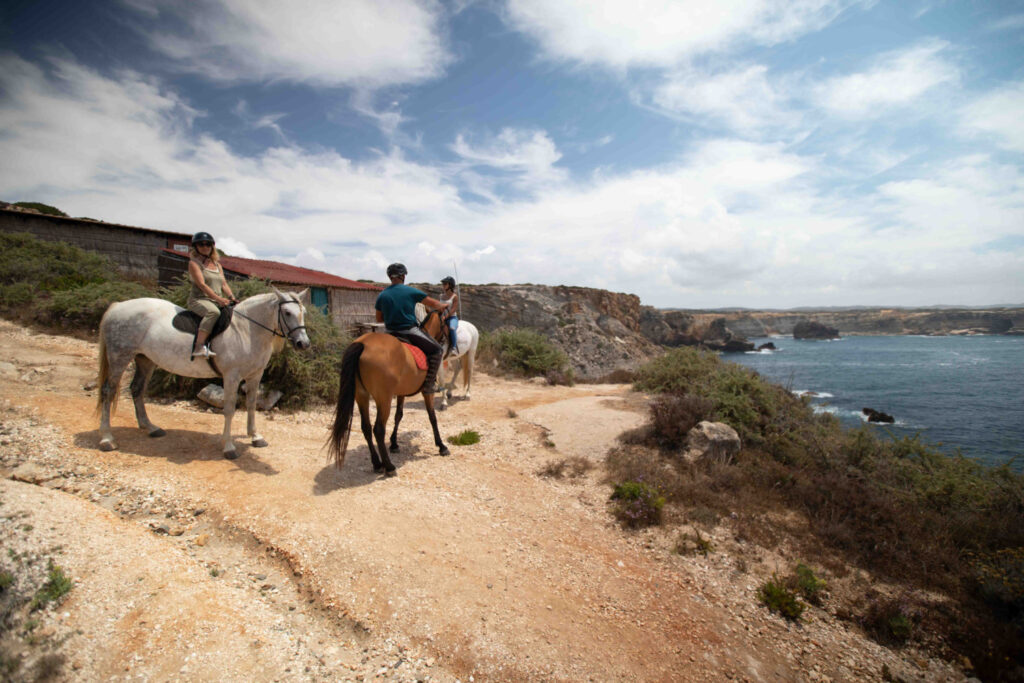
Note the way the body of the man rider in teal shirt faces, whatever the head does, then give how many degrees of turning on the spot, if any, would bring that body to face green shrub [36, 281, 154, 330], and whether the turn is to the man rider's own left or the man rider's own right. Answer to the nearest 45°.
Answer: approximately 90° to the man rider's own left

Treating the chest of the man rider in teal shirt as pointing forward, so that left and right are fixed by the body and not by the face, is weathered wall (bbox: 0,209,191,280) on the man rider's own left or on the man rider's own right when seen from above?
on the man rider's own left

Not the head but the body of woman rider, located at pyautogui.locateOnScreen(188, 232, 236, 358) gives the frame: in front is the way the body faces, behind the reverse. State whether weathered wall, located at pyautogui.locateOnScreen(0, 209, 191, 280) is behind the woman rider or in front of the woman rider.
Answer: behind

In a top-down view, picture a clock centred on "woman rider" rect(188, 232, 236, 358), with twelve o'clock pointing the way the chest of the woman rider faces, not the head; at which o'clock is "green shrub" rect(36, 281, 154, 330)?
The green shrub is roughly at 7 o'clock from the woman rider.

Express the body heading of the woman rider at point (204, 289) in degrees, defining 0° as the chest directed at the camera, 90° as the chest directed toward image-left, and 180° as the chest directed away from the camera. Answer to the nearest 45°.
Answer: approximately 315°

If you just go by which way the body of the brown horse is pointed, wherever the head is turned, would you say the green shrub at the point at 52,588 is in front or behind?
behind

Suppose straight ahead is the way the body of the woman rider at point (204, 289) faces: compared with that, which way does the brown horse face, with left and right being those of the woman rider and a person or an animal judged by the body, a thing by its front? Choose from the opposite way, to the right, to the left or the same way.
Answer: to the left

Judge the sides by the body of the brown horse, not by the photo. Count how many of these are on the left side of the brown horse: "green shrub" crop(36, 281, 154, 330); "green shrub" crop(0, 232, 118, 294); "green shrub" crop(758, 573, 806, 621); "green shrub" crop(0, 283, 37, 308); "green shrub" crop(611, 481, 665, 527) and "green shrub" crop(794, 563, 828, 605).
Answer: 3

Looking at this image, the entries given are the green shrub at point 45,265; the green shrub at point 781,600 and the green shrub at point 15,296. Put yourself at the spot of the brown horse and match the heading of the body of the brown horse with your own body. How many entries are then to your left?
2

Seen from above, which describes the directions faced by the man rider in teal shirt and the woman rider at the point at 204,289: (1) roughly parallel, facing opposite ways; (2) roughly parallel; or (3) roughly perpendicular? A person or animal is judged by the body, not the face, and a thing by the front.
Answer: roughly perpendicular

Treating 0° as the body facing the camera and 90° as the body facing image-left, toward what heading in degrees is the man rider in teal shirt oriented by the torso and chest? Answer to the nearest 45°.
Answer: approximately 225°
